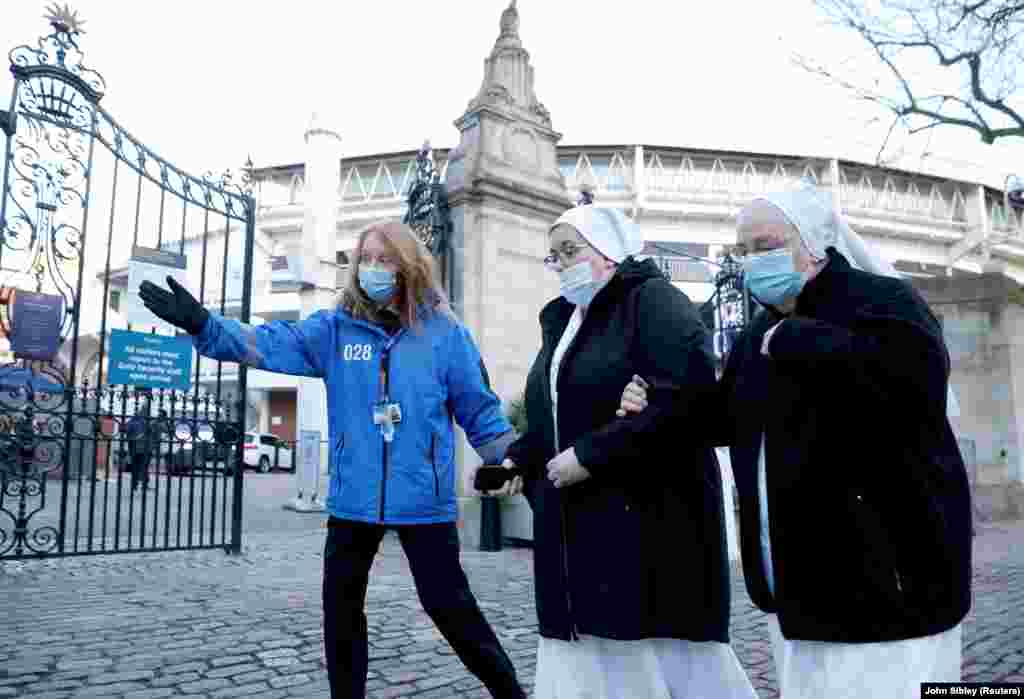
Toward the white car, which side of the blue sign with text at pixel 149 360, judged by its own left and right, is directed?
back

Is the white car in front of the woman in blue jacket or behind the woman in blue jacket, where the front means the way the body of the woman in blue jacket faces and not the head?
behind

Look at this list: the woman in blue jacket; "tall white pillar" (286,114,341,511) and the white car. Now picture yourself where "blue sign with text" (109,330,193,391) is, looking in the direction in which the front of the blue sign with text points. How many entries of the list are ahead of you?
1

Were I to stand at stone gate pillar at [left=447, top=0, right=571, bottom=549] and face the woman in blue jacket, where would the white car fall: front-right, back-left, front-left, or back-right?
back-right

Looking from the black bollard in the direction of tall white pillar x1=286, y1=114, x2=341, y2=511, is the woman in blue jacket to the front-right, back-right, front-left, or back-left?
back-left

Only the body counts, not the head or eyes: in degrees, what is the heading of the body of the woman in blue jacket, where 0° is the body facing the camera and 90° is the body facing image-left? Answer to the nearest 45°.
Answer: approximately 0°

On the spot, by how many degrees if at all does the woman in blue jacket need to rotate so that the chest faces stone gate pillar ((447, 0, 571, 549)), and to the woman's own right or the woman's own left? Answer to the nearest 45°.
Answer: approximately 180°

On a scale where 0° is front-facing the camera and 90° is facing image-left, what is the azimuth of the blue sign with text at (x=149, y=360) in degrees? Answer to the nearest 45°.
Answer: approximately 0°
